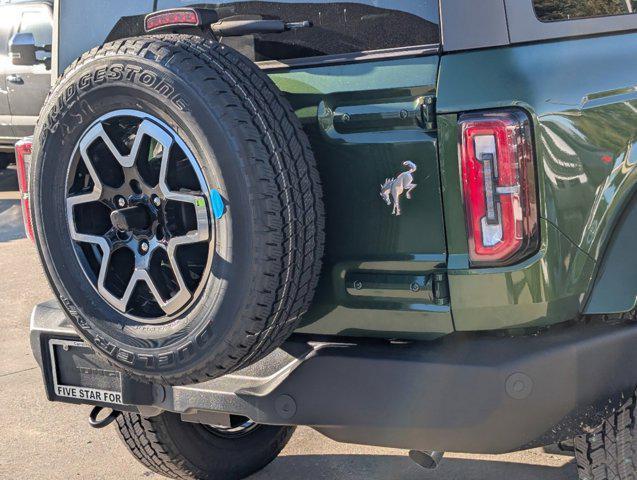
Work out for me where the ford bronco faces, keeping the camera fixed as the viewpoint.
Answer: facing away from the viewer and to the right of the viewer
